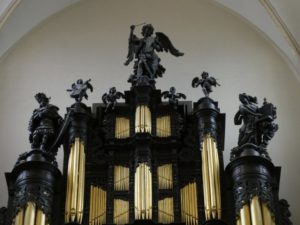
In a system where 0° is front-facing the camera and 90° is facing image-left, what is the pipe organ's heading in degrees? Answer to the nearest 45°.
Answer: approximately 0°
